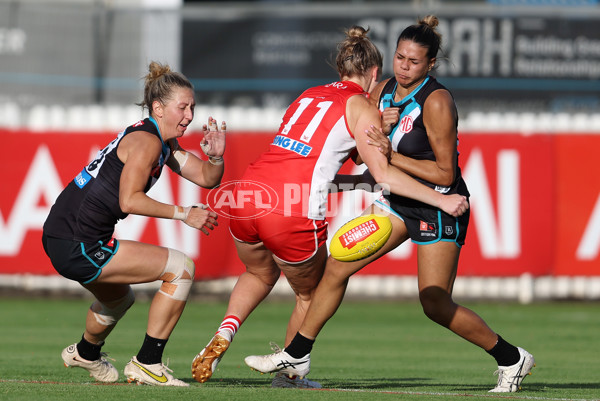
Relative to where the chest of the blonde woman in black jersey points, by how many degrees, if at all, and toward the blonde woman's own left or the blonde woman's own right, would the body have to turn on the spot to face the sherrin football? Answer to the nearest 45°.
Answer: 0° — they already face it

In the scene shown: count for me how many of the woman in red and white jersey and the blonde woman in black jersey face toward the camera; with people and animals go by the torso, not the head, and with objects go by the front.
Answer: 0

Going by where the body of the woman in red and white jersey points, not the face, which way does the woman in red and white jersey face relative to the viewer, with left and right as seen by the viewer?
facing away from the viewer and to the right of the viewer

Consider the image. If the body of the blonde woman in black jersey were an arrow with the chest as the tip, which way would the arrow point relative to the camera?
to the viewer's right

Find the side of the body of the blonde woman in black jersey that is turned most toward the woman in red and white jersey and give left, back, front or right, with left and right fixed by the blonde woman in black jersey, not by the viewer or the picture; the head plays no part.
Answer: front
